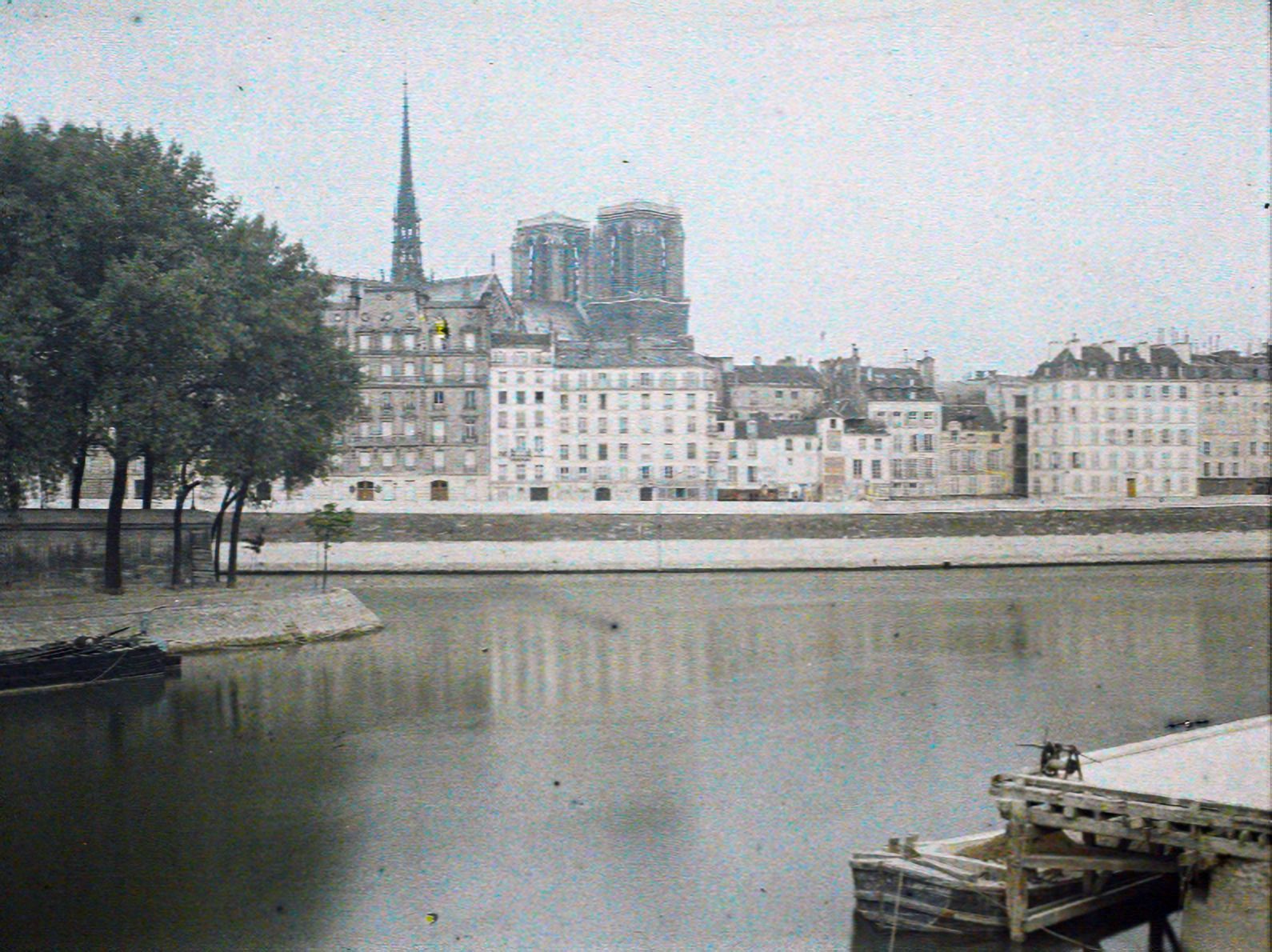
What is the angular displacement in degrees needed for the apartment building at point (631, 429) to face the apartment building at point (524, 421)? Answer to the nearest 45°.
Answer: approximately 90° to its right

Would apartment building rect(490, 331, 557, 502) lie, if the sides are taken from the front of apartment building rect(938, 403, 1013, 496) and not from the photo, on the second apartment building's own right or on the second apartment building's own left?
on the second apartment building's own right

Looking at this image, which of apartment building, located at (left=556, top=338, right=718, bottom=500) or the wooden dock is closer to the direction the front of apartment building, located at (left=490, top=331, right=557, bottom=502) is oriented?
the wooden dock

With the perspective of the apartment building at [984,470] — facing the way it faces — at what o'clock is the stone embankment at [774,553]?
The stone embankment is roughly at 1 o'clock from the apartment building.
